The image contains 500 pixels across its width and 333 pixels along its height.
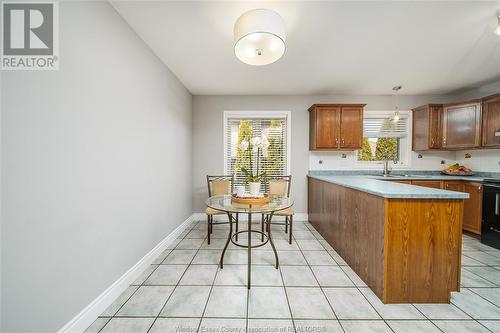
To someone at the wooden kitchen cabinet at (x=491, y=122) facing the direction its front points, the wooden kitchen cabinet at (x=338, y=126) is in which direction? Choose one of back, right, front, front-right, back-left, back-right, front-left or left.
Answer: front

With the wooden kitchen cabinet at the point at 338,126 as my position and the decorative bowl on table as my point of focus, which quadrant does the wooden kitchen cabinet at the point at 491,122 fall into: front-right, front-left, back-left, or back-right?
back-left

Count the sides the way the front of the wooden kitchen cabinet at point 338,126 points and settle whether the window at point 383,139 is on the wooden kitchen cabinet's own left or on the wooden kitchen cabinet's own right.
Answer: on the wooden kitchen cabinet's own left

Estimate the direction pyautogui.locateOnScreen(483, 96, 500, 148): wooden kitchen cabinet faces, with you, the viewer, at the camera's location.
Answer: facing the viewer and to the left of the viewer

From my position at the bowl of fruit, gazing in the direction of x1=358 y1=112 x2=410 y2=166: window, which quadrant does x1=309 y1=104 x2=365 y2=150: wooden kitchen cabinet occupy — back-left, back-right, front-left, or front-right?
front-left

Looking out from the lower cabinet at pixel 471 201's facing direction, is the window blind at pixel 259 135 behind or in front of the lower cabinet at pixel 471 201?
in front

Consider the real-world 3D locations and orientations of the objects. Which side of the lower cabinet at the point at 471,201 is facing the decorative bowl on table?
front

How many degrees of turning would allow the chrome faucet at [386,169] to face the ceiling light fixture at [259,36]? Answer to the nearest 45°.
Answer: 0° — it already faces it

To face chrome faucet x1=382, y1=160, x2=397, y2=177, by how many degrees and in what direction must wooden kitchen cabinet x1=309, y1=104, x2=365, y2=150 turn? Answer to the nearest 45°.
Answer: approximately 135° to its left

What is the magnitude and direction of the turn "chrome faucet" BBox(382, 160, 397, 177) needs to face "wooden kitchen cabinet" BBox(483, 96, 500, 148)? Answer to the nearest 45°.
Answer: approximately 90° to its left

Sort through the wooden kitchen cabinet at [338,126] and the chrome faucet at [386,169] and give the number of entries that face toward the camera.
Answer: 2

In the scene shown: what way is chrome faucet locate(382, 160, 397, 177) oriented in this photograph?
toward the camera

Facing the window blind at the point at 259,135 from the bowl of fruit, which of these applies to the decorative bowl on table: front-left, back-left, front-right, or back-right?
front-left
